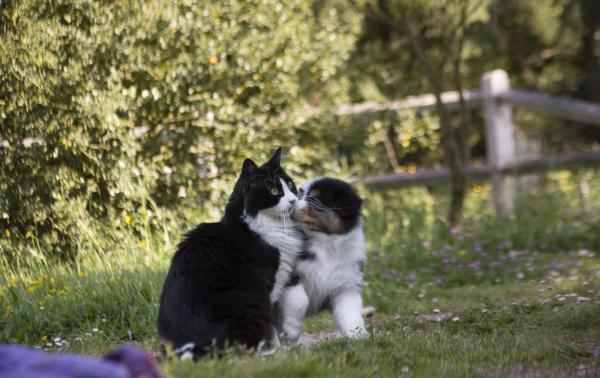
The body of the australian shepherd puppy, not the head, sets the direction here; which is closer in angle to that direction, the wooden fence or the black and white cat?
the black and white cat

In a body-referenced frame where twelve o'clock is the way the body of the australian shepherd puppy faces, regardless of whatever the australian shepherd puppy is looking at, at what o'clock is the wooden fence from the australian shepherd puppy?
The wooden fence is roughly at 7 o'clock from the australian shepherd puppy.

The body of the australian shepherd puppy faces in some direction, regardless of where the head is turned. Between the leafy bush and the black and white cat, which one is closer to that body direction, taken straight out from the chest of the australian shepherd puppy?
the black and white cat

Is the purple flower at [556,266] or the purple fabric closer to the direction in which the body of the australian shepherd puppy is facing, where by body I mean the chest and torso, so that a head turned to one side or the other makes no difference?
the purple fabric

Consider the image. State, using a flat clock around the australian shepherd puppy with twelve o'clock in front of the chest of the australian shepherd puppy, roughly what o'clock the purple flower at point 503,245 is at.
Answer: The purple flower is roughly at 7 o'clock from the australian shepherd puppy.

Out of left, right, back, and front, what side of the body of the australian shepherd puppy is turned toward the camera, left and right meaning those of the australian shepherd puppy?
front

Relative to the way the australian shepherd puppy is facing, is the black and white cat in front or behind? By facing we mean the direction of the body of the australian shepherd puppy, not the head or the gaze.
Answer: in front

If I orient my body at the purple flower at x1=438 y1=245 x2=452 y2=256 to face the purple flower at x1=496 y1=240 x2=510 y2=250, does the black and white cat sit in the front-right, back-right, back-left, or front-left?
back-right

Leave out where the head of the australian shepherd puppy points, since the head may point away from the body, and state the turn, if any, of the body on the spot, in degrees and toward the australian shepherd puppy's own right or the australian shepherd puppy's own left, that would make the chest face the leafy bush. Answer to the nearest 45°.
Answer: approximately 135° to the australian shepherd puppy's own right

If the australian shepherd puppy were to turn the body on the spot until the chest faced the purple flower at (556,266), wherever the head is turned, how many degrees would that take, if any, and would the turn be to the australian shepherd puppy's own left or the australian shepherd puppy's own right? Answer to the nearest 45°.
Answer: approximately 135° to the australian shepherd puppy's own left
